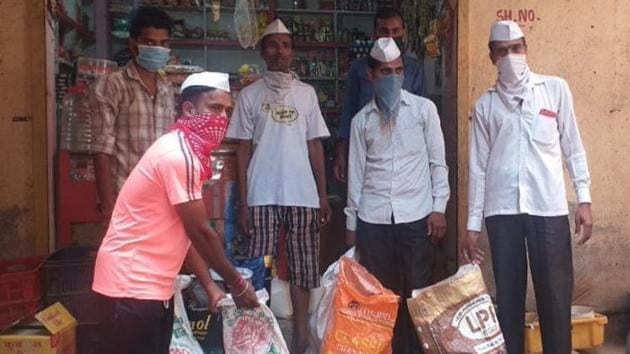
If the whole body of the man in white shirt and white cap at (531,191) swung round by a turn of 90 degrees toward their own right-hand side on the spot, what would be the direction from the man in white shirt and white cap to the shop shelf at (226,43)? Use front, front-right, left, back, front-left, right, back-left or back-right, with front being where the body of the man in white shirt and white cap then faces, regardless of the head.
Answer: front-right

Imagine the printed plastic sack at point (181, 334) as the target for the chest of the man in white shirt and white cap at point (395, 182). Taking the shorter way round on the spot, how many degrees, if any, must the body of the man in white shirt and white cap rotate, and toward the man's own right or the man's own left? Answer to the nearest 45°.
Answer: approximately 45° to the man's own right

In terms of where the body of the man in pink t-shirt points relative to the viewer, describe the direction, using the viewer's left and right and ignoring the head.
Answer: facing to the right of the viewer

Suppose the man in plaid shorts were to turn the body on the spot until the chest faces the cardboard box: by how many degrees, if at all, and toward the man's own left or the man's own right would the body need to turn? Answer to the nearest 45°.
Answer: approximately 45° to the man's own right

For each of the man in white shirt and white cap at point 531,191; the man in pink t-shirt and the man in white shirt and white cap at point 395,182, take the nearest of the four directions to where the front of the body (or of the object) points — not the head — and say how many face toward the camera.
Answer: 2

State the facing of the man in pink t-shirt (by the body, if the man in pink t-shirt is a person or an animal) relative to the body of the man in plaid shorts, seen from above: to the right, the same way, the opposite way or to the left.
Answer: to the left
